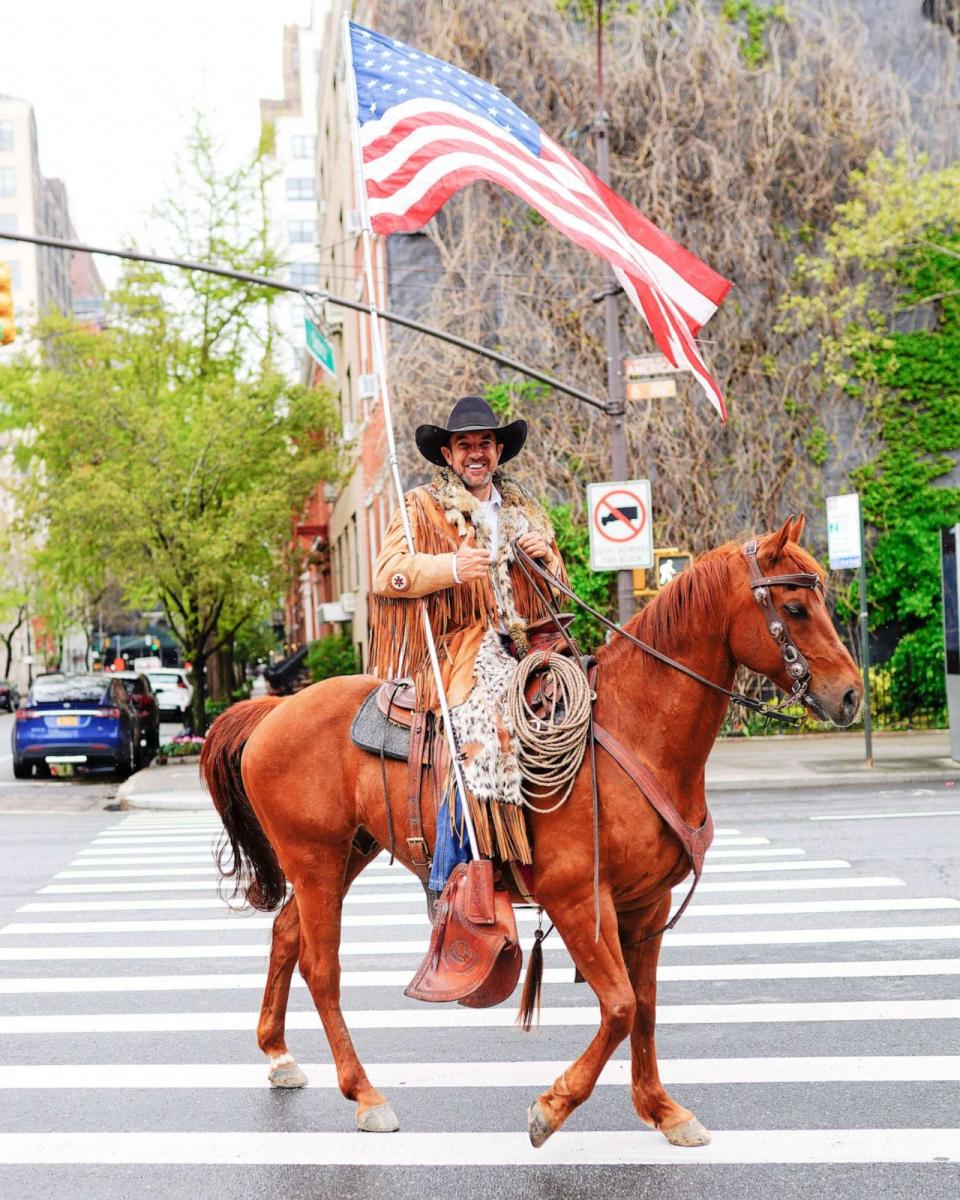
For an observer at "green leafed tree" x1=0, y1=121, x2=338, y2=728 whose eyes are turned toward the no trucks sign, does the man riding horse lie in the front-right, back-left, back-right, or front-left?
front-right

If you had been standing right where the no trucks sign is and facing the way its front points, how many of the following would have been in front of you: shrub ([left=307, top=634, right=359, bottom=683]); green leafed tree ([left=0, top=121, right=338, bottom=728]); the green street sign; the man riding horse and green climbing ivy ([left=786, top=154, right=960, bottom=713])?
1

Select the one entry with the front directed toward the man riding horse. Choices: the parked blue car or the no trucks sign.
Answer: the no trucks sign

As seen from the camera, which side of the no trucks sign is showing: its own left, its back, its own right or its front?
front

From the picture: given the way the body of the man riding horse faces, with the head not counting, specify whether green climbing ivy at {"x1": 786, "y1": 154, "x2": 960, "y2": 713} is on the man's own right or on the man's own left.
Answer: on the man's own left

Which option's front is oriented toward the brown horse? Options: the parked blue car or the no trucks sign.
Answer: the no trucks sign

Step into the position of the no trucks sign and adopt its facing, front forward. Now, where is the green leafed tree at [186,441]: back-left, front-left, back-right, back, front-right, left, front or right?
back-right

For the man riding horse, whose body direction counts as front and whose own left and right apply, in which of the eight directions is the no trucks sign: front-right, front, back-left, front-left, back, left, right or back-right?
back-left

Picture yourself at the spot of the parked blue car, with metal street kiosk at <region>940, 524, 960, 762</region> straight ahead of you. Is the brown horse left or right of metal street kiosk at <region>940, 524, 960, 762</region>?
right

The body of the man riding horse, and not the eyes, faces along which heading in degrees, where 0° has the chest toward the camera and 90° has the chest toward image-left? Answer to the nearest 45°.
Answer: approximately 315°

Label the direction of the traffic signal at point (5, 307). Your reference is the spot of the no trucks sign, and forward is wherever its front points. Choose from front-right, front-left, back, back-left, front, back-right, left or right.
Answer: right

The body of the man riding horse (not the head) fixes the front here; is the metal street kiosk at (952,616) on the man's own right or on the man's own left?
on the man's own left
